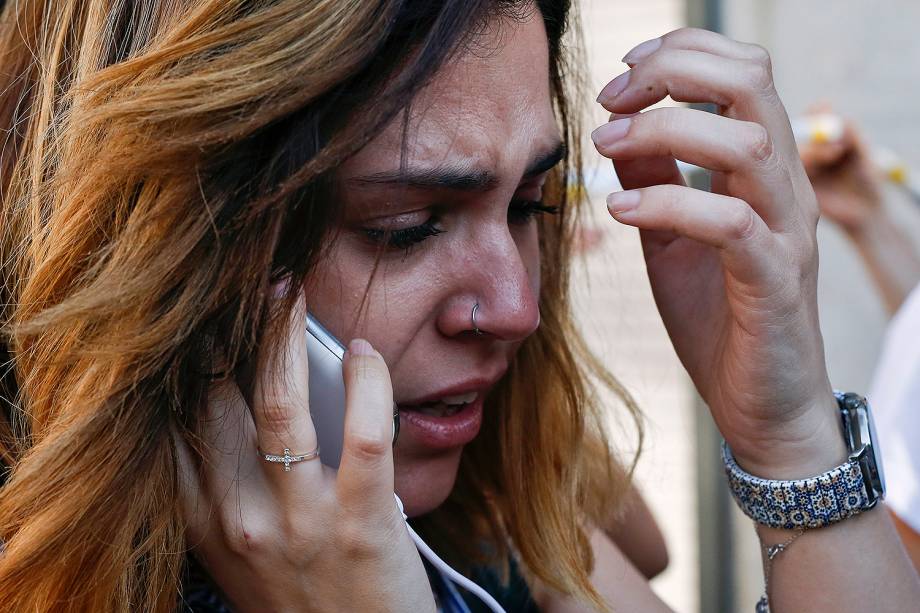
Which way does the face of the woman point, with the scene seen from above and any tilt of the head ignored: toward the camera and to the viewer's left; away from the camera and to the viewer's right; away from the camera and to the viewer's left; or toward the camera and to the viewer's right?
toward the camera and to the viewer's right

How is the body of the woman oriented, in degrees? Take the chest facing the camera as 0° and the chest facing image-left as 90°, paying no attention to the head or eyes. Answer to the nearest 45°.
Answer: approximately 315°
